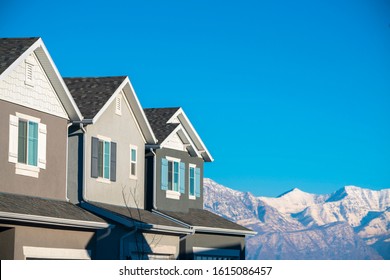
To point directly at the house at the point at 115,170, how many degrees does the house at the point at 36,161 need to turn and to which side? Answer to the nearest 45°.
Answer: approximately 90° to its left

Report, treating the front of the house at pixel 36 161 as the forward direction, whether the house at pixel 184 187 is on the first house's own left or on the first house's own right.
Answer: on the first house's own left

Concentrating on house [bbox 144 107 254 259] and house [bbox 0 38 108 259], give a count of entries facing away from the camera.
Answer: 0

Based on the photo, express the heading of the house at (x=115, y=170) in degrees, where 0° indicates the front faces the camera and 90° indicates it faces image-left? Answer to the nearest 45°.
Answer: approximately 315°

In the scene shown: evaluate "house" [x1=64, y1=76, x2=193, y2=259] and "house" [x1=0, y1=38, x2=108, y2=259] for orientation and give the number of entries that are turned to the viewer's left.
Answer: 0

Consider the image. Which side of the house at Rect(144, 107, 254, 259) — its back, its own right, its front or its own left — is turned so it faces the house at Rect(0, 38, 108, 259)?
right

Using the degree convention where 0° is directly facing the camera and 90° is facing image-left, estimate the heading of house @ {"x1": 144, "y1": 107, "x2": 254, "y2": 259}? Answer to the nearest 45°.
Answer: approximately 315°

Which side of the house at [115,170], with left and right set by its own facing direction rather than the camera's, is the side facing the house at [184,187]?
left
